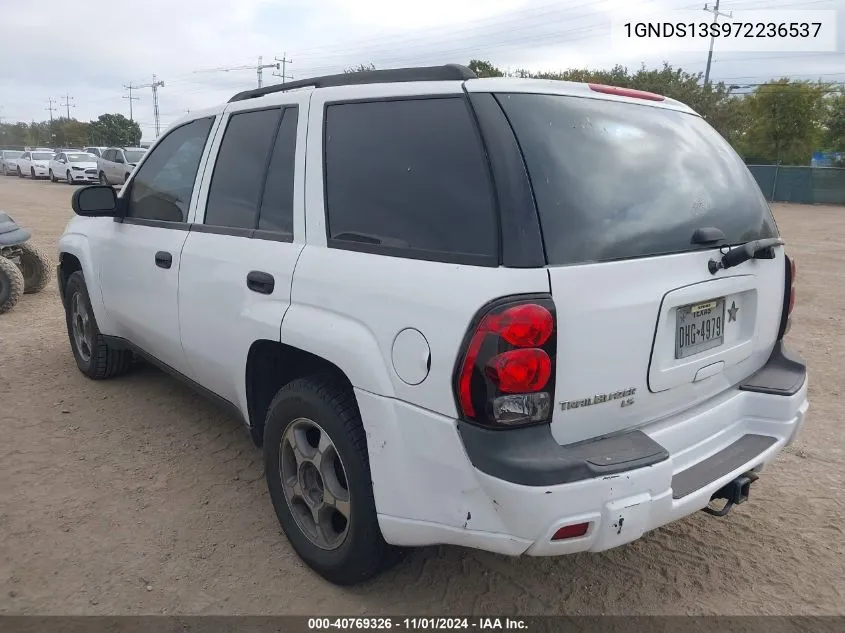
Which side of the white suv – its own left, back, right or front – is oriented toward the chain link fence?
right

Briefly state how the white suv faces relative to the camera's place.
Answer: facing away from the viewer and to the left of the viewer

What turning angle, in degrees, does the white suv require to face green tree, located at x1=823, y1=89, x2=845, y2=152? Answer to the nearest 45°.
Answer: approximately 90° to its right

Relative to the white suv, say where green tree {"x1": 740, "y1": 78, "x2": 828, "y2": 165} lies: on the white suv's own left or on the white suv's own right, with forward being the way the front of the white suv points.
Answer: on the white suv's own right
